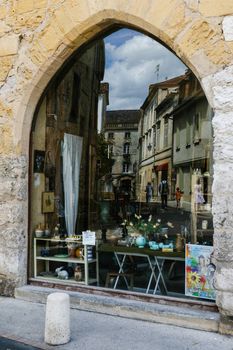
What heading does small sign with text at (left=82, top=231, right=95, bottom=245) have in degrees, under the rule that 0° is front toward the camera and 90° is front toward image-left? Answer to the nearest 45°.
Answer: approximately 0°

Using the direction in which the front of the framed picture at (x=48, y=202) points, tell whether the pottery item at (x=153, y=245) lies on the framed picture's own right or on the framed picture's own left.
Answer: on the framed picture's own left

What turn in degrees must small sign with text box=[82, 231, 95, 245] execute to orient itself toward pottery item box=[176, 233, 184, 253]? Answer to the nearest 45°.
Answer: approximately 45° to its left
